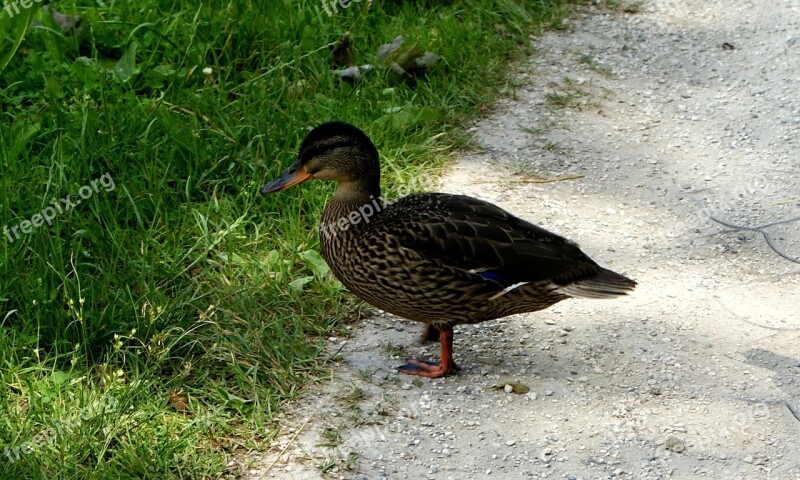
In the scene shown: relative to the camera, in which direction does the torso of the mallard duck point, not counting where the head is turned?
to the viewer's left

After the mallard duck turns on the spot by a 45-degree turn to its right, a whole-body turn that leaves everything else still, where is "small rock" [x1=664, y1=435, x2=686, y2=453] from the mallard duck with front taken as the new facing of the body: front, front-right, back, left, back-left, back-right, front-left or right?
back
